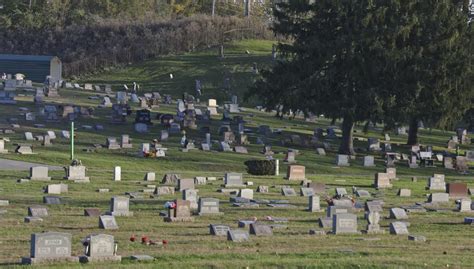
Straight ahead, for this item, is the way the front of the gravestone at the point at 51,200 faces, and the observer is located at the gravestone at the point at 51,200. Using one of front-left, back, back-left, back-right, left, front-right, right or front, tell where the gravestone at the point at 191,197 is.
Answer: left

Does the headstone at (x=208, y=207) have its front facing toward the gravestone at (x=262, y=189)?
no

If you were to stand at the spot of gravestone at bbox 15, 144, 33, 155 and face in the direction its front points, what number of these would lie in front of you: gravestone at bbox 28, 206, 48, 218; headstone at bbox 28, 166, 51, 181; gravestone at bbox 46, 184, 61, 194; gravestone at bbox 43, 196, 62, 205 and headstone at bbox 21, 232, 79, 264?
5

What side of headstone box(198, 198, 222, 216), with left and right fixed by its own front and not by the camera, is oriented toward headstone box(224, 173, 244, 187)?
back

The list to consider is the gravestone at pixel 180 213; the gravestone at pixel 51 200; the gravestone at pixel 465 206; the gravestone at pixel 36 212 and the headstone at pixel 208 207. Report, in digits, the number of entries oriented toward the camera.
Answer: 5

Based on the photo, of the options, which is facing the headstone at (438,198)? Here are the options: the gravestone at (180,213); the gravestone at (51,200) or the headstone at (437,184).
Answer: the headstone at (437,184)

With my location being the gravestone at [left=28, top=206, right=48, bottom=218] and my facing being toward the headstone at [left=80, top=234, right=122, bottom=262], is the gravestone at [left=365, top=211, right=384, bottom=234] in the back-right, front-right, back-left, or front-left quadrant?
front-left

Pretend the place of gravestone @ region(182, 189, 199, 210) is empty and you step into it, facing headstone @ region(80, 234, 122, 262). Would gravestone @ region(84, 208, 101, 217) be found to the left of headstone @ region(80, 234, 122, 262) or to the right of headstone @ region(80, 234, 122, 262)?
right

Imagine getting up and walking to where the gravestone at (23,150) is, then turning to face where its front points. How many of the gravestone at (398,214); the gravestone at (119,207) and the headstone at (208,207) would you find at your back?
0

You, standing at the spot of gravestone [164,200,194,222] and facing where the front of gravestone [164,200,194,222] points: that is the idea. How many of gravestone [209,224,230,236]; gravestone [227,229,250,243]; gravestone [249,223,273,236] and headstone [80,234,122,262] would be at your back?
0

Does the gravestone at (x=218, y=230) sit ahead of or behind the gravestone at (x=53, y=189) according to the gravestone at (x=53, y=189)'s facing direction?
ahead

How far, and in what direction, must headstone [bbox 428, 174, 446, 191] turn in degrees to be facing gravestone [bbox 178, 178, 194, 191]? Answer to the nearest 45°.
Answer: approximately 45° to its right

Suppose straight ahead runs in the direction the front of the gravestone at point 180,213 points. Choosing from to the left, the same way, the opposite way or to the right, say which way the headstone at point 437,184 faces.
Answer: the same way

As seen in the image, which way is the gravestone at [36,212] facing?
toward the camera

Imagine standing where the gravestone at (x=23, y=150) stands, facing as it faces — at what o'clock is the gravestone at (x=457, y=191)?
the gravestone at (x=457, y=191) is roughly at 10 o'clock from the gravestone at (x=23, y=150).

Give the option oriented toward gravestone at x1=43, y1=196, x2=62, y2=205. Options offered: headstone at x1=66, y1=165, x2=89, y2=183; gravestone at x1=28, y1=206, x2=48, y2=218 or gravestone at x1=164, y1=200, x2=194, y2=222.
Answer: the headstone

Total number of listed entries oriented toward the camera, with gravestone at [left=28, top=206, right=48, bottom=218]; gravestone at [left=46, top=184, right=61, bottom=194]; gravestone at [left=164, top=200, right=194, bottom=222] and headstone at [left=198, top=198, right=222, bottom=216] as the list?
4

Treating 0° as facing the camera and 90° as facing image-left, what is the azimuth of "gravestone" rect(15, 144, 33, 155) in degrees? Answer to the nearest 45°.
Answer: approximately 0°

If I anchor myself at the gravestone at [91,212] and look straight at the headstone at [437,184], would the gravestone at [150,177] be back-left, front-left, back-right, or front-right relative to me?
front-left
